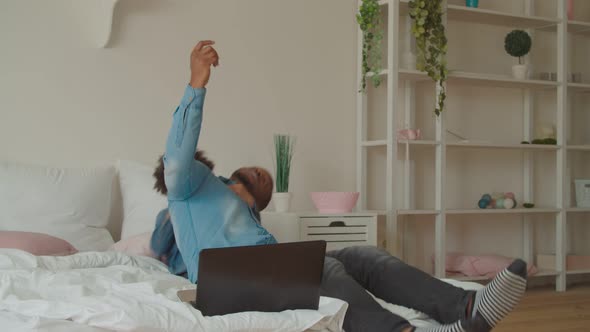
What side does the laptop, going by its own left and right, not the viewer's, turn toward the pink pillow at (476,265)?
right

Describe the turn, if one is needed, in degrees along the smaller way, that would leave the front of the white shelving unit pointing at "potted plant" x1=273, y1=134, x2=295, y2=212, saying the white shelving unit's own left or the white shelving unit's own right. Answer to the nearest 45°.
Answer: approximately 45° to the white shelving unit's own right

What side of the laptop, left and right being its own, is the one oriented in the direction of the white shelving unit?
right

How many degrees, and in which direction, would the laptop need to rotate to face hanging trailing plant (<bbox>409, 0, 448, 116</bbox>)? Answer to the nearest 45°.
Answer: approximately 90° to its right

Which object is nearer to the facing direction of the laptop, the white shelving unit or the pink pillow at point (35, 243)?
the pink pillow

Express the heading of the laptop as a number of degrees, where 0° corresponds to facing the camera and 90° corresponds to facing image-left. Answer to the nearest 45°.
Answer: approximately 135°

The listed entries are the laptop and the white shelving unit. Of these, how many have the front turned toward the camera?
1
